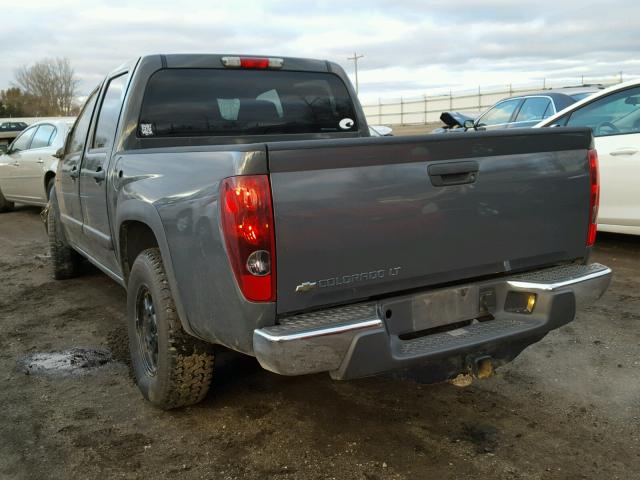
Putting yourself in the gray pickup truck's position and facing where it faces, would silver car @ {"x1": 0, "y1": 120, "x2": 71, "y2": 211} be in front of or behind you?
in front

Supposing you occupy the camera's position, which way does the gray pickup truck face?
facing away from the viewer and to the left of the viewer

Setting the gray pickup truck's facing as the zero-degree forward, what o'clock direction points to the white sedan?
The white sedan is roughly at 3 o'clock from the gray pickup truck.

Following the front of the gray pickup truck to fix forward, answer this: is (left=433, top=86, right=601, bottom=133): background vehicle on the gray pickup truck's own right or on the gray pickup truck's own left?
on the gray pickup truck's own right

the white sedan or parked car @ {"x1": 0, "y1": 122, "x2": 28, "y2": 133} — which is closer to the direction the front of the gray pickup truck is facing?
the parked car

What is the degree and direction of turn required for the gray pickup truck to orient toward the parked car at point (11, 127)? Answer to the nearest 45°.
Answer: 0° — it already faces it

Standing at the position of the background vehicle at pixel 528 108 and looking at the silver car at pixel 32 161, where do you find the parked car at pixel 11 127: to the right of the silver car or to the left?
right
